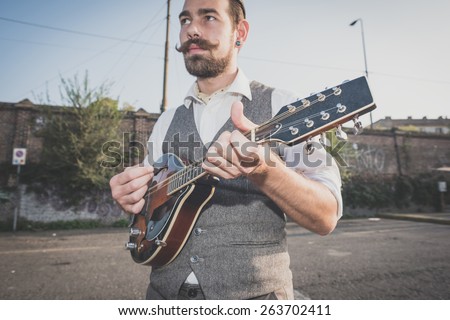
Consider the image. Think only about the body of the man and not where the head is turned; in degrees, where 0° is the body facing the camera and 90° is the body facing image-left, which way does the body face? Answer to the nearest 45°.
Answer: approximately 45°

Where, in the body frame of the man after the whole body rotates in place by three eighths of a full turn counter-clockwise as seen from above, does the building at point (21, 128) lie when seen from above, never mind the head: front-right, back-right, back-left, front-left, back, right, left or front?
back-left

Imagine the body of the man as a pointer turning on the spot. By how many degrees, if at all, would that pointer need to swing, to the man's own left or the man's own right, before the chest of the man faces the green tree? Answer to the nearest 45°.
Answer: approximately 90° to the man's own right
